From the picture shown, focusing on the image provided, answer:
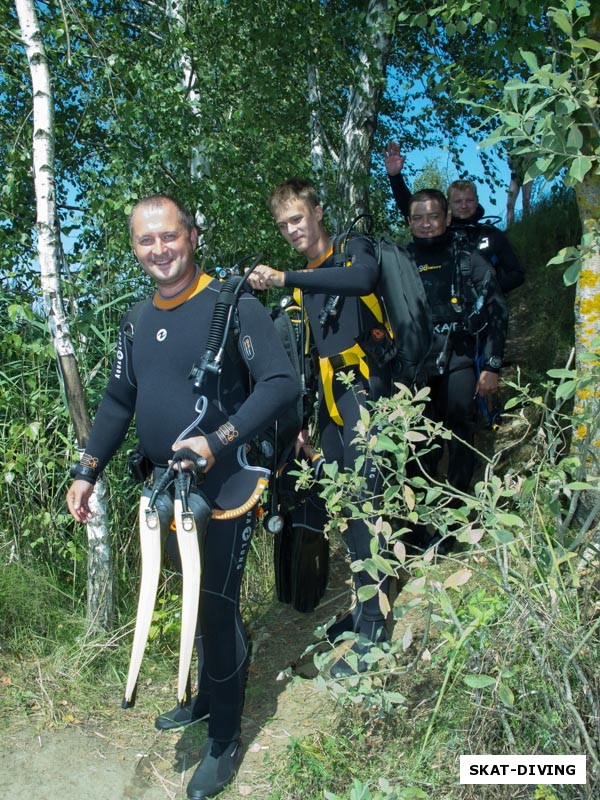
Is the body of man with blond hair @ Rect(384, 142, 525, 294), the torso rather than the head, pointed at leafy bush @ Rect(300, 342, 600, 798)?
yes

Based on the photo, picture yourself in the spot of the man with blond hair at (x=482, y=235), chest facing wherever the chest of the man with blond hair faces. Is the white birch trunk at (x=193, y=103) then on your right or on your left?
on your right

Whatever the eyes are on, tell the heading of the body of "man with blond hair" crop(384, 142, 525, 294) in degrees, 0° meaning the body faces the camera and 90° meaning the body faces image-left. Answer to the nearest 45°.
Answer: approximately 0°

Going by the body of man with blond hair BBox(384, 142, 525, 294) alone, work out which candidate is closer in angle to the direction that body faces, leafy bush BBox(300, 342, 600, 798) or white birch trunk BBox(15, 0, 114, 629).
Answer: the leafy bush

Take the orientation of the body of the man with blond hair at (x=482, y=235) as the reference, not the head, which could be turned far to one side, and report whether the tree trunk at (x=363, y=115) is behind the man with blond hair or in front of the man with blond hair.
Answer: behind

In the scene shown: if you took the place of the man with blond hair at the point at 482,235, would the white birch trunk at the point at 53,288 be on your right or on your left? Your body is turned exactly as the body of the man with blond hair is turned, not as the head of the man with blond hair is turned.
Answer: on your right
